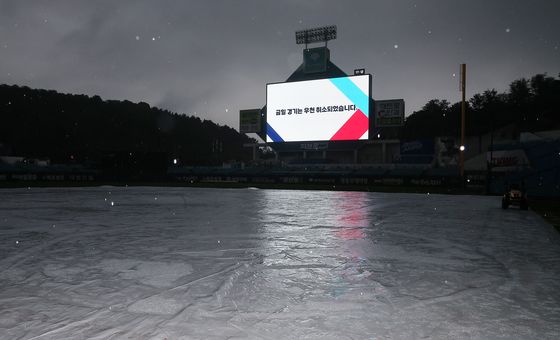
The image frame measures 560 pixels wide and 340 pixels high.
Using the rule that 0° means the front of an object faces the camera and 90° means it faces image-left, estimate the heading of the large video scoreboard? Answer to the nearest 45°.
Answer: approximately 45°
